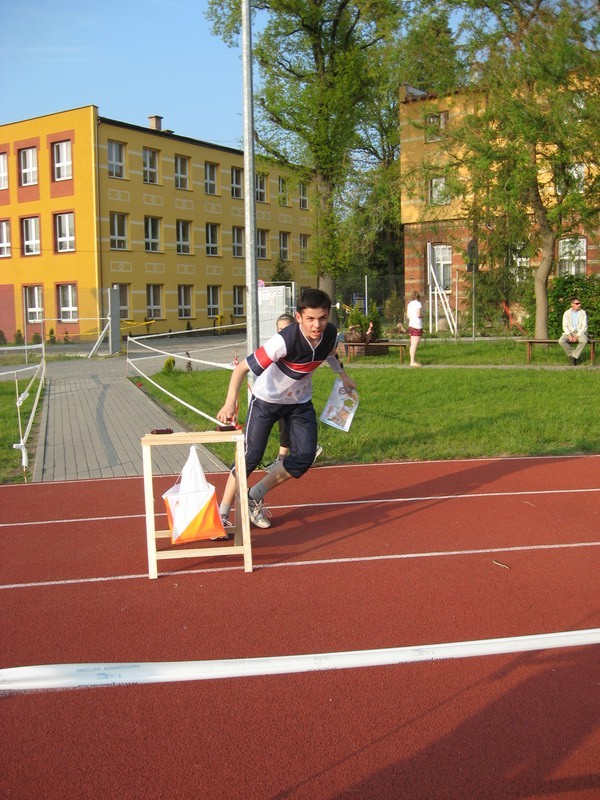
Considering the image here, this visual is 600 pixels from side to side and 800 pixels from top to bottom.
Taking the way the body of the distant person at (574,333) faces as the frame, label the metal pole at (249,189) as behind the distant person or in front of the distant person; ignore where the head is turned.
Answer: in front

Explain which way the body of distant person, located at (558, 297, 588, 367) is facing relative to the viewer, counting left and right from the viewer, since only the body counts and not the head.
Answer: facing the viewer

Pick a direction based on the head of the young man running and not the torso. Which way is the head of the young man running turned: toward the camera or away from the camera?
toward the camera

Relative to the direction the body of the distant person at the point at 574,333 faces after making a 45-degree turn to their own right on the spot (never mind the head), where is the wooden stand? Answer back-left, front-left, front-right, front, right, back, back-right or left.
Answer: front-left

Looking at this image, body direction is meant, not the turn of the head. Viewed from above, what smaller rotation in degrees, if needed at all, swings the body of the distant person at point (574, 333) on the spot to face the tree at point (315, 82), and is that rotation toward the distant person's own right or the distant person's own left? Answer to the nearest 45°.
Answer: approximately 135° to the distant person's own right

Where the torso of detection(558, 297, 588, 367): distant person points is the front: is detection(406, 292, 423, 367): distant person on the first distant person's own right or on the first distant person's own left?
on the first distant person's own right

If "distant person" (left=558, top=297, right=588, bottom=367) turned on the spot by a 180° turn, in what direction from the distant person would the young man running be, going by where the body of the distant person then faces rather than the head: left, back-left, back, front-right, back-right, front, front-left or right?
back

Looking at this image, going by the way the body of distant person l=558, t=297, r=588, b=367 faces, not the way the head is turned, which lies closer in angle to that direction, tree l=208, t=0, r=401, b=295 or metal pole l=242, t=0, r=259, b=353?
the metal pole
